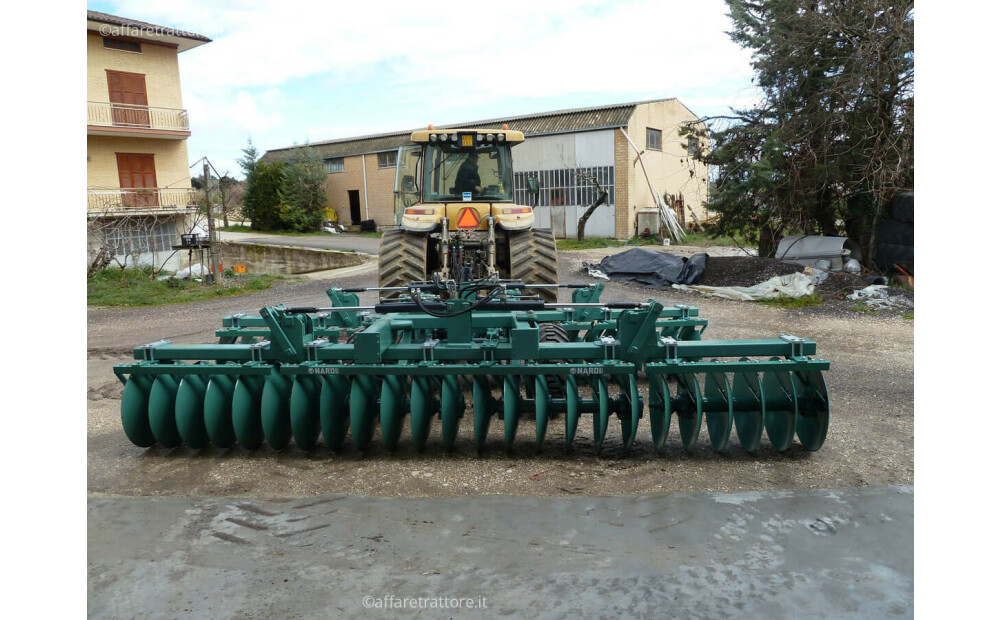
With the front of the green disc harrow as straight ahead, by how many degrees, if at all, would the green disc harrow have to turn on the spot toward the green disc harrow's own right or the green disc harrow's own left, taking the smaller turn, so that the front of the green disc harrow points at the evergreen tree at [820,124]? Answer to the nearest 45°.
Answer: approximately 45° to the green disc harrow's own right

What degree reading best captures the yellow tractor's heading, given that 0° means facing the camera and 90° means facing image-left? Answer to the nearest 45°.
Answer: approximately 180°

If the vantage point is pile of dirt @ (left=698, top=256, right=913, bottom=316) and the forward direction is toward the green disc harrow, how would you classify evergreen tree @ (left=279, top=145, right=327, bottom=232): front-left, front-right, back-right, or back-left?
back-right

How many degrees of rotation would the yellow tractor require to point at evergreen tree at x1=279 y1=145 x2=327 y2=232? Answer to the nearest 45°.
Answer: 0° — it already faces it

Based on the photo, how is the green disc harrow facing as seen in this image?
away from the camera

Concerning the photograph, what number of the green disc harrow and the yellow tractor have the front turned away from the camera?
2
